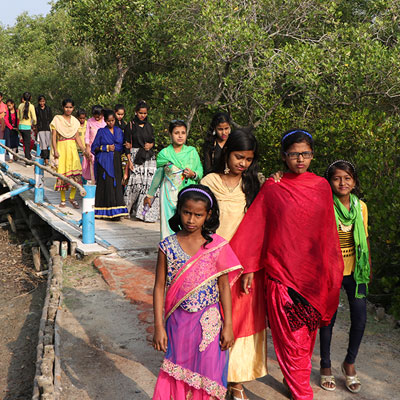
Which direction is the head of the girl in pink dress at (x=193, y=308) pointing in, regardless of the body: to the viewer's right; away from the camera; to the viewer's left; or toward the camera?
toward the camera

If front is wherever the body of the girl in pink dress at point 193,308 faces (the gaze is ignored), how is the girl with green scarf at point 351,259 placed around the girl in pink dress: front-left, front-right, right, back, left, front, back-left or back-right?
back-left

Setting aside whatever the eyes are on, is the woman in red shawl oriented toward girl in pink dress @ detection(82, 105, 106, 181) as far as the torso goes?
no

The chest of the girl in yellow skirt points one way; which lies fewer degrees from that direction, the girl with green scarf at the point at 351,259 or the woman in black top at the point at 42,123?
the girl with green scarf

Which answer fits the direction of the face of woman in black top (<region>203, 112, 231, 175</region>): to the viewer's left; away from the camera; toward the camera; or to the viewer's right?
toward the camera

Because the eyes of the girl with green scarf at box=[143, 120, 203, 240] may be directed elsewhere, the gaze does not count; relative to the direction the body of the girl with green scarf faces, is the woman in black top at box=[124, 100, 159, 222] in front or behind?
behind

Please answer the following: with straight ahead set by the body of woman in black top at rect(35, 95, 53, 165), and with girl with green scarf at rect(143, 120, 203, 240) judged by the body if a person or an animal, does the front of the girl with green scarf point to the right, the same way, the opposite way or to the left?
the same way

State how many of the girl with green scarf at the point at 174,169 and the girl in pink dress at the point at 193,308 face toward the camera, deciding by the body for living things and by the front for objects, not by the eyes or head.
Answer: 2

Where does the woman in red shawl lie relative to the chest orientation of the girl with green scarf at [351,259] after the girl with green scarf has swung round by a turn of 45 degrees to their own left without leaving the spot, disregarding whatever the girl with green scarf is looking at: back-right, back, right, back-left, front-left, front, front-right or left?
right

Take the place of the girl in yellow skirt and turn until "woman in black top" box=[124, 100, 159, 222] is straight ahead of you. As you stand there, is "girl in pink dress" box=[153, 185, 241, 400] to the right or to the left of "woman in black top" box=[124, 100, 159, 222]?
right

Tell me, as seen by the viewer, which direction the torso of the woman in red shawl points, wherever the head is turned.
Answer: toward the camera

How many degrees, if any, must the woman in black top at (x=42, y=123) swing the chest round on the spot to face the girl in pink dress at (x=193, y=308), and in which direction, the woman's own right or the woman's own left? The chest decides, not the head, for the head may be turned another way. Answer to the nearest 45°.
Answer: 0° — they already face them

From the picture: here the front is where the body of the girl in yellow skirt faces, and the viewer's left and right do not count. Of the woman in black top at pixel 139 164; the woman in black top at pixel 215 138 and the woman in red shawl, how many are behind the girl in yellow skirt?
0

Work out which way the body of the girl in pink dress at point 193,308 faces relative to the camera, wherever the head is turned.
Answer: toward the camera

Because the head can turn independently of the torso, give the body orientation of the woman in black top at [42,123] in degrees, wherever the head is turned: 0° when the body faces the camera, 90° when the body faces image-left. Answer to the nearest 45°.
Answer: approximately 0°

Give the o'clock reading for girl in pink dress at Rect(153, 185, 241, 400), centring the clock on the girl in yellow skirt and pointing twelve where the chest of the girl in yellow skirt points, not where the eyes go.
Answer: The girl in pink dress is roughly at 12 o'clock from the girl in yellow skirt.

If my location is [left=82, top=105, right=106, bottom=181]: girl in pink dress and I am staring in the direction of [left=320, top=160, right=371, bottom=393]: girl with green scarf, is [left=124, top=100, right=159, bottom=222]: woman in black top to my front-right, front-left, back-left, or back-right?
front-left

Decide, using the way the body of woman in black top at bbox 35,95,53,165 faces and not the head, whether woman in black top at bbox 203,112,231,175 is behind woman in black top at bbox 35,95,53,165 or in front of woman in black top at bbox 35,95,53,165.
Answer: in front

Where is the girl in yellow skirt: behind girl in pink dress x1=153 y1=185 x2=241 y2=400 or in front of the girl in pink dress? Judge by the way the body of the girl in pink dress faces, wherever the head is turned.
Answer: behind
